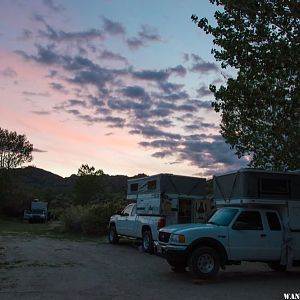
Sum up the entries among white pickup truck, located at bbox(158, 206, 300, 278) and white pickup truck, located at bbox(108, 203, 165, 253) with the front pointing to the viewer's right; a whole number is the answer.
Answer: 0

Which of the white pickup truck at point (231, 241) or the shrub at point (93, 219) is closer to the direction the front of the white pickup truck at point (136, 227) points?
the shrub

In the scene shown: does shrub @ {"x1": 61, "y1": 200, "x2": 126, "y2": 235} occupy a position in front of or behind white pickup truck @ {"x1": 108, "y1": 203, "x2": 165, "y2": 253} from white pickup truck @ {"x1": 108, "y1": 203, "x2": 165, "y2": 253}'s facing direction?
in front

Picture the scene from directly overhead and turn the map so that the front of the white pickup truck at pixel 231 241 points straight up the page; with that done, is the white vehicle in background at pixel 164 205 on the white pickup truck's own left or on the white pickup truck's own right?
on the white pickup truck's own right

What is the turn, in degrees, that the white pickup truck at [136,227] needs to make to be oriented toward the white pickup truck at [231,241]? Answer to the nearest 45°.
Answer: approximately 135° to its left

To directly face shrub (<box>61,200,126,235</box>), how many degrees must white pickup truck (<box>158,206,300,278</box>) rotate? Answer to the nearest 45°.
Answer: approximately 90° to its right

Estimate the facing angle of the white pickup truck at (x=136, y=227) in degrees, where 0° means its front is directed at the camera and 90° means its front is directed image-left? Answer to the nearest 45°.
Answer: approximately 135°

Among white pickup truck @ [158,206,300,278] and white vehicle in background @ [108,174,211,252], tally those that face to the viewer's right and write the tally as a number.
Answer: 0

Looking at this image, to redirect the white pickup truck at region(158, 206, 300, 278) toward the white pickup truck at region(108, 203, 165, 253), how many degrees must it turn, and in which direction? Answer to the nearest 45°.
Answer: approximately 90° to its right
